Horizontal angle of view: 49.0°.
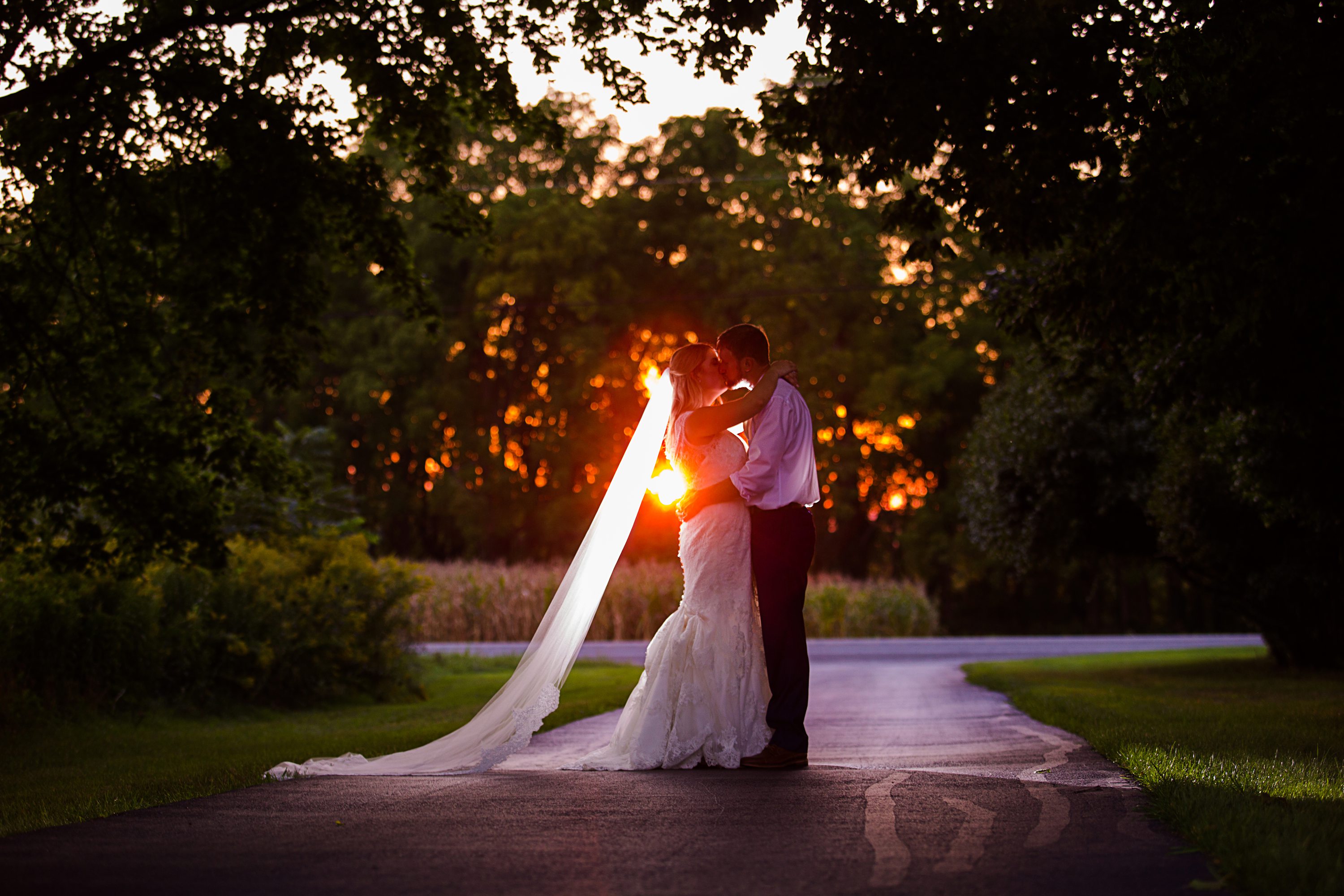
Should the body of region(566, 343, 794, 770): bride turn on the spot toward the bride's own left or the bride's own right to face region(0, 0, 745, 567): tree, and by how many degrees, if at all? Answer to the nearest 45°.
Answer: approximately 135° to the bride's own left

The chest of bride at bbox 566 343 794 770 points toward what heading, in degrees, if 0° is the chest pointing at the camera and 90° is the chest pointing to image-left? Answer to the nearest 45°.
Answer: approximately 270°

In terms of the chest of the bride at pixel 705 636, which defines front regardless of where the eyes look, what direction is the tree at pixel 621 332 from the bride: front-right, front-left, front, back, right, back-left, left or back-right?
left

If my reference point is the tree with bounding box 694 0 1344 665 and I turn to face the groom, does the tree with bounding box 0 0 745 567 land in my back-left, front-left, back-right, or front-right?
front-right

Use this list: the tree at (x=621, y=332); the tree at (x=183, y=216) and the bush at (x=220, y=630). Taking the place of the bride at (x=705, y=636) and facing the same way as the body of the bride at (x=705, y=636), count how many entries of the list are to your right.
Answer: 0

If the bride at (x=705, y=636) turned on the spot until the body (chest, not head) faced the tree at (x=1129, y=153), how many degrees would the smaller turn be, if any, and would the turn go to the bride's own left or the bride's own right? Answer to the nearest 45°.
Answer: approximately 45° to the bride's own left

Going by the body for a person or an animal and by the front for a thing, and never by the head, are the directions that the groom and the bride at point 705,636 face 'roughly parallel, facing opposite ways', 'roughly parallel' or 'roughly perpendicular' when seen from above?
roughly parallel, facing opposite ways

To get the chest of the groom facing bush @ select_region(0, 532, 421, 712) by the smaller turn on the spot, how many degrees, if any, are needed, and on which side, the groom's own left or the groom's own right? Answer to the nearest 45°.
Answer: approximately 45° to the groom's own right

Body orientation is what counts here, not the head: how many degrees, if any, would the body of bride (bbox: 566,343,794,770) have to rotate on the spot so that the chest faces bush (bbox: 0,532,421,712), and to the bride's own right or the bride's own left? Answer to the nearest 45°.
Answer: approximately 135° to the bride's own left

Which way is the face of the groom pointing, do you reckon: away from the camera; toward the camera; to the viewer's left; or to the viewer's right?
to the viewer's left

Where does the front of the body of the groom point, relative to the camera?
to the viewer's left

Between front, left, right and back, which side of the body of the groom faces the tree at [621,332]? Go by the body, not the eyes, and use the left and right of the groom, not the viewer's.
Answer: right

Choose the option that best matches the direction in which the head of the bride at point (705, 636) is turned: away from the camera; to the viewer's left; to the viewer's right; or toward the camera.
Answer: to the viewer's right

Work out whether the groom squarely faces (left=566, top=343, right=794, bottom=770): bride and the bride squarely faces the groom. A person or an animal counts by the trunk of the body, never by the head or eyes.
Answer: yes
